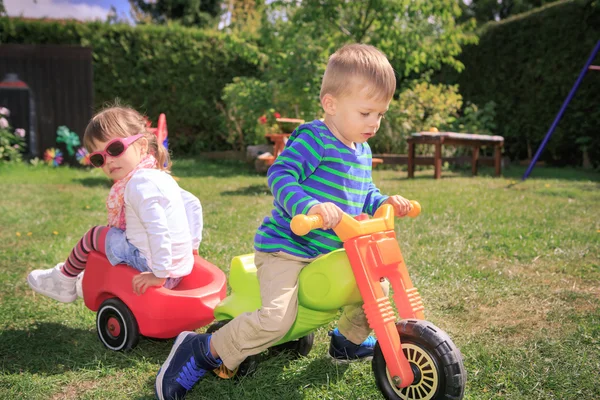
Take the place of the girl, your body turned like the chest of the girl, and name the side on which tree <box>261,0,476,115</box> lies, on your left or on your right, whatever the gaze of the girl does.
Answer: on your right

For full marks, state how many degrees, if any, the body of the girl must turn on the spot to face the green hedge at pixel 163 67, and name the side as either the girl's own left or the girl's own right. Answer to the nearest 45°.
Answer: approximately 90° to the girl's own right

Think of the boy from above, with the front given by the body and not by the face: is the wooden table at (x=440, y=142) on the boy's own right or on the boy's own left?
on the boy's own left

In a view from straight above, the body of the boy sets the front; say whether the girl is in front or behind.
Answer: behind

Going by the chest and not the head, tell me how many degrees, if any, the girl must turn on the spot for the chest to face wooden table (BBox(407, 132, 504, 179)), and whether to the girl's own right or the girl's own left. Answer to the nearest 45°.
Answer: approximately 135° to the girl's own right

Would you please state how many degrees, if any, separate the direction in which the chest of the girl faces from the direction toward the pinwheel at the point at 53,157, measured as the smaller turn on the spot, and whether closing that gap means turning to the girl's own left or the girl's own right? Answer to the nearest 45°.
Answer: approximately 90° to the girl's own right

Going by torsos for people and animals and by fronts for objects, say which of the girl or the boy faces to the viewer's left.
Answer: the girl

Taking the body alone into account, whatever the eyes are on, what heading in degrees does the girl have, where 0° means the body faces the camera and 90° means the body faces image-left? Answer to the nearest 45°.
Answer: approximately 90°

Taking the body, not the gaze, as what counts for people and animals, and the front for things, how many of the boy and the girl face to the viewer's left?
1

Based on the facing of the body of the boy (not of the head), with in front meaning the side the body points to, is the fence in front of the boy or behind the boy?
behind

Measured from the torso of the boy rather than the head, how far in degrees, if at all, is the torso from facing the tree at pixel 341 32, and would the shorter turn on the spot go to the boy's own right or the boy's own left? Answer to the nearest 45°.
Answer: approximately 135° to the boy's own left

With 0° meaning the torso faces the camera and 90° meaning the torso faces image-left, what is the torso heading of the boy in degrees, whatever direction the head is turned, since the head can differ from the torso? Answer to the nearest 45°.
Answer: approximately 315°
